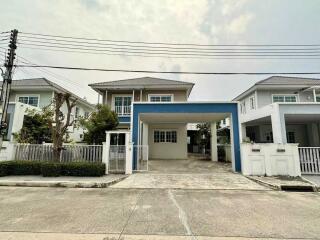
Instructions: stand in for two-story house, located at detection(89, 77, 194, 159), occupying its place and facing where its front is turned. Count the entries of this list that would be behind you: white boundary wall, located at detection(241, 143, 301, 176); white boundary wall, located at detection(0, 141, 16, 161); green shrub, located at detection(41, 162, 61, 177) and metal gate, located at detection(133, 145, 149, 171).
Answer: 0

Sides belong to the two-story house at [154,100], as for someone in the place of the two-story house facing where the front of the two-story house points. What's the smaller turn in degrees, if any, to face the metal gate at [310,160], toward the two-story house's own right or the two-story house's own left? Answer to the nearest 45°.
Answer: approximately 45° to the two-story house's own left

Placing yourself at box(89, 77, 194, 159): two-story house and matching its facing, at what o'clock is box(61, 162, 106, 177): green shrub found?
The green shrub is roughly at 1 o'clock from the two-story house.

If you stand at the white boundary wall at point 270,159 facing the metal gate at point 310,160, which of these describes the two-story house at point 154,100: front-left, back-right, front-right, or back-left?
back-left

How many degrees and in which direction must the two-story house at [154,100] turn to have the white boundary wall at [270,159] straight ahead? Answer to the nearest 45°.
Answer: approximately 45° to its left

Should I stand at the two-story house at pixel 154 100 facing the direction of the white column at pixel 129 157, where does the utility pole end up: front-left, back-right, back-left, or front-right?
front-right

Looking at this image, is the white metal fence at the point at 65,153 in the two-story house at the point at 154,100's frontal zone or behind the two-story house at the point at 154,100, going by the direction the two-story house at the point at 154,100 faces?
frontal zone

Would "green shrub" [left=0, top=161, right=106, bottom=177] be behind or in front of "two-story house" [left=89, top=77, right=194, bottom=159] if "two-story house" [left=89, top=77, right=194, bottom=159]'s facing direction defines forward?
in front

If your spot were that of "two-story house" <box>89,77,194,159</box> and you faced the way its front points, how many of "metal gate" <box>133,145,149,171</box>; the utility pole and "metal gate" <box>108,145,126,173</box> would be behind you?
0

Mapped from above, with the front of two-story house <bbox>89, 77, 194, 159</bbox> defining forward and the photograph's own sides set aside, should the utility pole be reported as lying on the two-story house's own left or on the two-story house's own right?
on the two-story house's own right

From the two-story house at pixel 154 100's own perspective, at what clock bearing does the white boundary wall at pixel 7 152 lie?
The white boundary wall is roughly at 2 o'clock from the two-story house.

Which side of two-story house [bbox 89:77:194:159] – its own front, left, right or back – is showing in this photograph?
front

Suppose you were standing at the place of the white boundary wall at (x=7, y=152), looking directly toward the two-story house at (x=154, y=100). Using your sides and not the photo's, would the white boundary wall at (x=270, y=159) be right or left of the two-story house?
right

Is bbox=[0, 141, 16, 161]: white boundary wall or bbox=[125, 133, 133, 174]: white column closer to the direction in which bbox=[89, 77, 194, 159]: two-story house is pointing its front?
the white column
